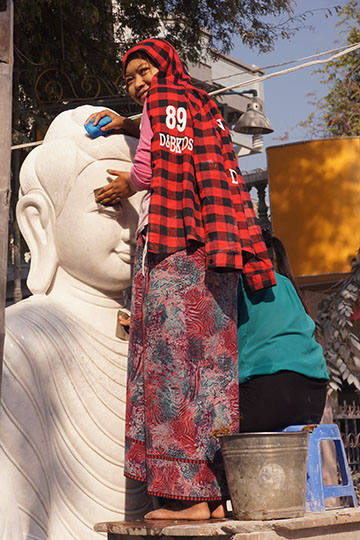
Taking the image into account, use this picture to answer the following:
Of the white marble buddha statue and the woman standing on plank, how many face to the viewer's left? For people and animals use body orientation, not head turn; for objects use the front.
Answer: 1

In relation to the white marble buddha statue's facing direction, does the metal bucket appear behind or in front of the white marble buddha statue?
in front

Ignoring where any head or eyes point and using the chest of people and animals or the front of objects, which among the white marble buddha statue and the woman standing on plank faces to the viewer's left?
the woman standing on plank

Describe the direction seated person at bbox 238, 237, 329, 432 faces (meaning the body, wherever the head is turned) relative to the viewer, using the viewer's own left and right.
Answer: facing away from the viewer and to the left of the viewer

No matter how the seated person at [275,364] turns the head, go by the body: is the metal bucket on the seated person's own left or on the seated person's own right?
on the seated person's own left

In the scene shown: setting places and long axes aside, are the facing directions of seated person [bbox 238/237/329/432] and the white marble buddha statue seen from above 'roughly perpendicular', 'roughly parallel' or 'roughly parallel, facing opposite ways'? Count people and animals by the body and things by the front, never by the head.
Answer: roughly parallel, facing opposite ways

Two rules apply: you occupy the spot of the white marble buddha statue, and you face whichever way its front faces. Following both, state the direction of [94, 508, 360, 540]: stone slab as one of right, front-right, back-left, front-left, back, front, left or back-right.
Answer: front

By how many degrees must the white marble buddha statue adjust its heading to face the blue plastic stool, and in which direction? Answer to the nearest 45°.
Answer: approximately 45° to its left

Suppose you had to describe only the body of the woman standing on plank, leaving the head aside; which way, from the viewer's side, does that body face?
to the viewer's left

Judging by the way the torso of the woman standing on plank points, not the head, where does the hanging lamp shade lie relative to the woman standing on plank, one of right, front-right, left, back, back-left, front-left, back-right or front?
right

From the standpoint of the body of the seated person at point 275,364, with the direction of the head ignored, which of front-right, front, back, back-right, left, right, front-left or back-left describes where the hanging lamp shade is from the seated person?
front-right
